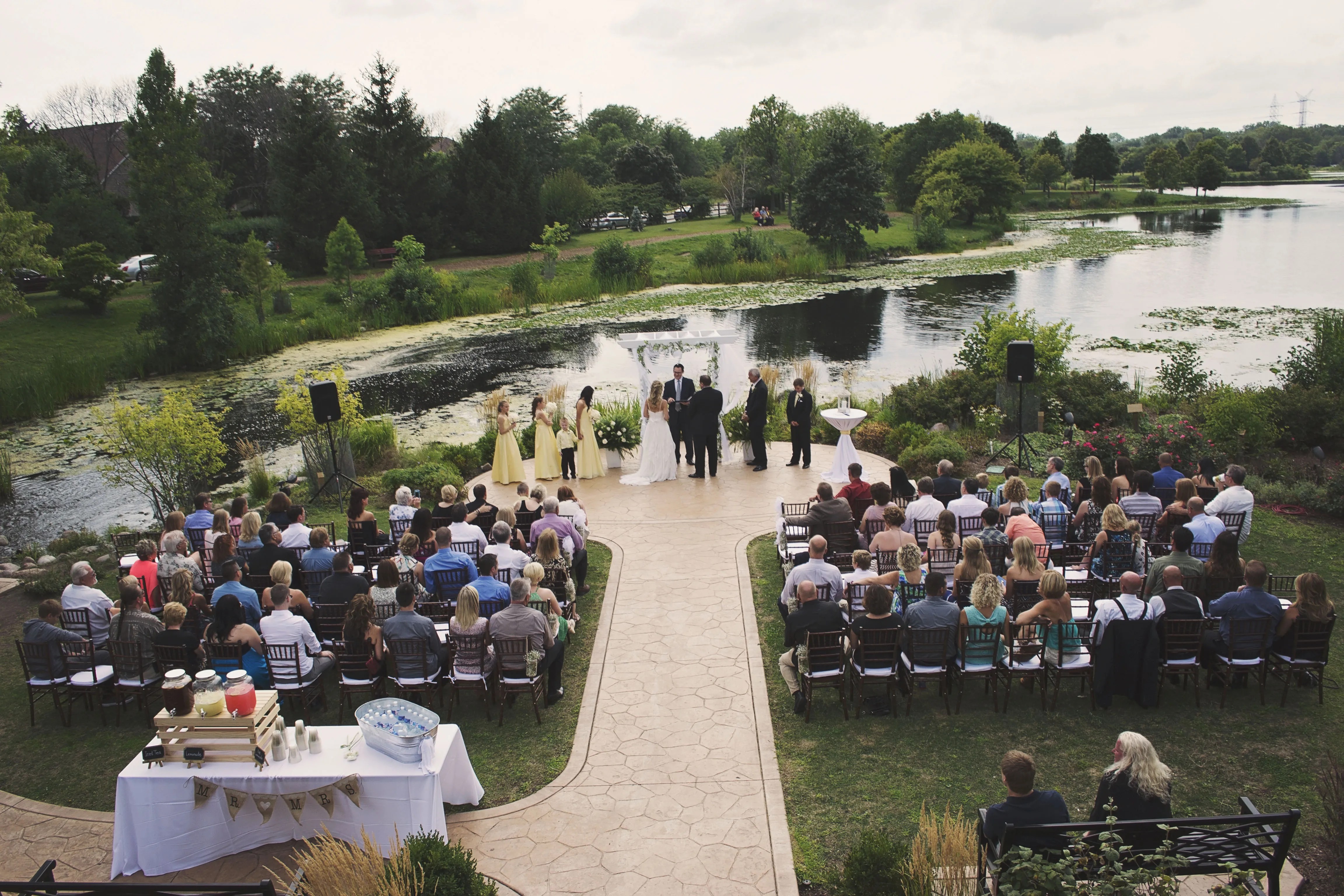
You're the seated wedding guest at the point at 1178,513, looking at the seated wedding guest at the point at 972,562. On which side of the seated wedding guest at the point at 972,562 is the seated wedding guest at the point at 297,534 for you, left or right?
right

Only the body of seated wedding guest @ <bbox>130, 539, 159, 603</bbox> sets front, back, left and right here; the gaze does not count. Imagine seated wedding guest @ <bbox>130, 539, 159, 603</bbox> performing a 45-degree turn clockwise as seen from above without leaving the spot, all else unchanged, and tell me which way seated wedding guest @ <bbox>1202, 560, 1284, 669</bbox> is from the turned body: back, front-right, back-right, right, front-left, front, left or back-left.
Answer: front-right

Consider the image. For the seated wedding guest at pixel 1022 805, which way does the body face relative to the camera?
away from the camera

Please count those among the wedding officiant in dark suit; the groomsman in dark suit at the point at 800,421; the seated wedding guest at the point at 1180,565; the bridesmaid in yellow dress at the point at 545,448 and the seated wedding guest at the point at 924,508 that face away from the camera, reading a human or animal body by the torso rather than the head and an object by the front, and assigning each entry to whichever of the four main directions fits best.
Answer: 2

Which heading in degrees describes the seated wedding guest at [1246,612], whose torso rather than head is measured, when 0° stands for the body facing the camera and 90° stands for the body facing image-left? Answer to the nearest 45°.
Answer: approximately 135°

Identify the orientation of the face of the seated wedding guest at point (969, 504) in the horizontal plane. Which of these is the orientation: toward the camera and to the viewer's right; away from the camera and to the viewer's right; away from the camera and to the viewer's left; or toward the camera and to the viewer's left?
away from the camera and to the viewer's left

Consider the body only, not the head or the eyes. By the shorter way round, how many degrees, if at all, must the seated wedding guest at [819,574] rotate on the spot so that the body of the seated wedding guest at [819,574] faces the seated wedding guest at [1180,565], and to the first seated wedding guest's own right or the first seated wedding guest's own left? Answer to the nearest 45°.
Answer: approximately 90° to the first seated wedding guest's own right

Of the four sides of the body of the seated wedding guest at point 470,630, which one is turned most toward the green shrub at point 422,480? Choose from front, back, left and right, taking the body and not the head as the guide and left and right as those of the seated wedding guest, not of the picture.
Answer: front

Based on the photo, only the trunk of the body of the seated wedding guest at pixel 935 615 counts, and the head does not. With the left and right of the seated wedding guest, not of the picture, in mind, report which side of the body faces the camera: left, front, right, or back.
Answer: back

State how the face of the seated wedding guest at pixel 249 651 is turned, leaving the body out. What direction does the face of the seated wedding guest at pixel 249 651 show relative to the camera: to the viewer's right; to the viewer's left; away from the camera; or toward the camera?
away from the camera

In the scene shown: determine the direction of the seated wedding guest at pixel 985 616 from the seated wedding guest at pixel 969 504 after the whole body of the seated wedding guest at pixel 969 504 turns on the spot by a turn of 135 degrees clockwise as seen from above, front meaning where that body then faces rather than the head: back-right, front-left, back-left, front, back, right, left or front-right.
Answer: front-right

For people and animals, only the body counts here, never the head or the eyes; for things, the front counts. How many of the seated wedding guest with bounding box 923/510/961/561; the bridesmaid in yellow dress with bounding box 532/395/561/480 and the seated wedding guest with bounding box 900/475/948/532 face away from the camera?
2

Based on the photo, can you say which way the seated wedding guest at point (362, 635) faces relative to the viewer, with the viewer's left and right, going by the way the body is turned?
facing away from the viewer

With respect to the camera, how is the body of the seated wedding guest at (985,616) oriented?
away from the camera

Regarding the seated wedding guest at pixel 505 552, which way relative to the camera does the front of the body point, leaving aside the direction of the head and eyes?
away from the camera
